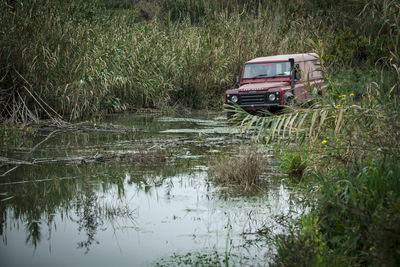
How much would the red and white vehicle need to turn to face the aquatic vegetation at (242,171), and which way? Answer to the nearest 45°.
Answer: approximately 45° to its left

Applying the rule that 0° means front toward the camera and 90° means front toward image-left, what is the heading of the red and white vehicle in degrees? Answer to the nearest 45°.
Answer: approximately 45°
